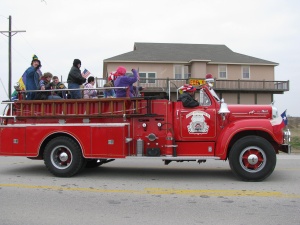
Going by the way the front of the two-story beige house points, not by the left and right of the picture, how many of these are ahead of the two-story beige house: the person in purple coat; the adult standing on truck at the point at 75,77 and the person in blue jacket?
3

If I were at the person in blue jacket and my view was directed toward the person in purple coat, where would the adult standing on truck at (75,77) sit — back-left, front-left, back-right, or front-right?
front-left

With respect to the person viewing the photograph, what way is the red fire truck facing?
facing to the right of the viewer

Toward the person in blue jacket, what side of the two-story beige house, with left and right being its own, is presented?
front

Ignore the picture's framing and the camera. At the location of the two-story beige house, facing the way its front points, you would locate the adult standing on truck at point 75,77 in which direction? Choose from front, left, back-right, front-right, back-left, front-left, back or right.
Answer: front

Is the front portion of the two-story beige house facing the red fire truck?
yes

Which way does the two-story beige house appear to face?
toward the camera

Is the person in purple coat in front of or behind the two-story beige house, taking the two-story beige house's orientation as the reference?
in front
